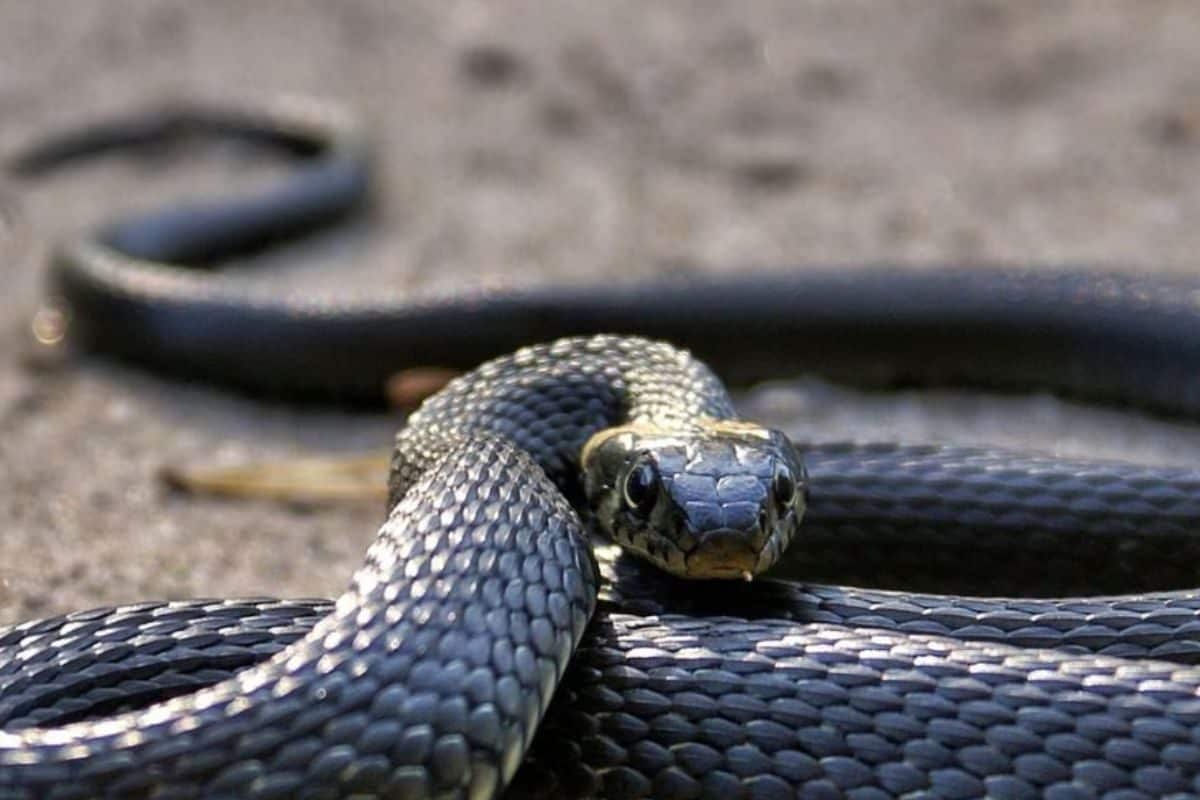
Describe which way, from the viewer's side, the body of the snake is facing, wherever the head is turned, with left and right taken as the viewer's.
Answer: facing the viewer
